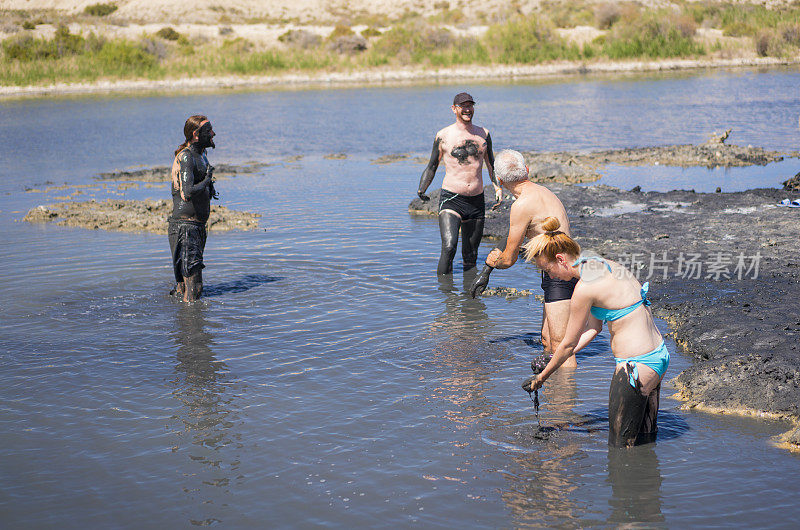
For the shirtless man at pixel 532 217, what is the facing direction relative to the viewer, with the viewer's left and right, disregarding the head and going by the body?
facing away from the viewer and to the left of the viewer

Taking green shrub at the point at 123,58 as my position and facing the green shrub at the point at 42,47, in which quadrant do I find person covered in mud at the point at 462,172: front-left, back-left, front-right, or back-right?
back-left

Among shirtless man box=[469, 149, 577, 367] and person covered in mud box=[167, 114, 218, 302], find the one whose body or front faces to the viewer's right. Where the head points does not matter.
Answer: the person covered in mud

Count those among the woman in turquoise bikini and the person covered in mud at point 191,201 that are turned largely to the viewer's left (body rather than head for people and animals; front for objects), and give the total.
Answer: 1

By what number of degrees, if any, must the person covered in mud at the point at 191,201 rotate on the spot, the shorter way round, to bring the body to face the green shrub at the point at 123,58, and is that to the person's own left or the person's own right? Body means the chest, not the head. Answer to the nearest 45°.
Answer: approximately 90° to the person's own left

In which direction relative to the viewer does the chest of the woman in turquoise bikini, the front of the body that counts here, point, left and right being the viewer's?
facing to the left of the viewer

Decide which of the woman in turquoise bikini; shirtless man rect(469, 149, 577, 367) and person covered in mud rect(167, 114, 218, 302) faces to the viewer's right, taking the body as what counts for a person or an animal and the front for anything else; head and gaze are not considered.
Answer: the person covered in mud

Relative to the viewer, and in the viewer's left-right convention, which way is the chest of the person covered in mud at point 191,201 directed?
facing to the right of the viewer

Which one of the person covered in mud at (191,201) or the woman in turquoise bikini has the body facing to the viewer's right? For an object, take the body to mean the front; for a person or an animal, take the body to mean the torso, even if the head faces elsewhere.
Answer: the person covered in mud

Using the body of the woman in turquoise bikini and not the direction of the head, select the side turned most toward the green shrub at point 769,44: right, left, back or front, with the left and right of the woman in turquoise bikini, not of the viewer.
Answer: right

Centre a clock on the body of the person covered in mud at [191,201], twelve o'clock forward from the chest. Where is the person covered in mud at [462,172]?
the person covered in mud at [462,172] is roughly at 12 o'clock from the person covered in mud at [191,201].

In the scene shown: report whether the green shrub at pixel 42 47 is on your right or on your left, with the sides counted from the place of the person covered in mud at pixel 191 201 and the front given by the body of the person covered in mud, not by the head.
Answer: on your left
